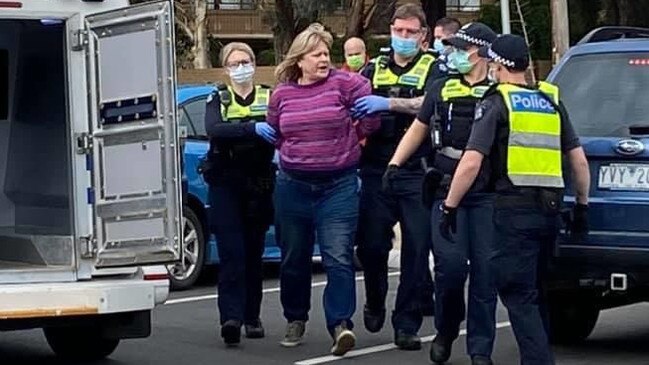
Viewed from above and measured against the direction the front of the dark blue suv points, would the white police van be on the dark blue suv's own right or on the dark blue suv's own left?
on the dark blue suv's own left

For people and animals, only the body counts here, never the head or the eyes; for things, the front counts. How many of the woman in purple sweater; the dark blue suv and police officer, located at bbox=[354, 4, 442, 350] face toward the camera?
2

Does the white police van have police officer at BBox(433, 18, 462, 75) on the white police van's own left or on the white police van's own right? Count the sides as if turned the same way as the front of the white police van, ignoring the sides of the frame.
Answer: on the white police van's own right

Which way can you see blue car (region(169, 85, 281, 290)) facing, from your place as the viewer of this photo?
facing away from the viewer and to the left of the viewer

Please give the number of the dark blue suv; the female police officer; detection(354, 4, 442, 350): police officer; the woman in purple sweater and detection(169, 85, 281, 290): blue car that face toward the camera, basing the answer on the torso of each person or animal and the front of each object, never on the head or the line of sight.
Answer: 3

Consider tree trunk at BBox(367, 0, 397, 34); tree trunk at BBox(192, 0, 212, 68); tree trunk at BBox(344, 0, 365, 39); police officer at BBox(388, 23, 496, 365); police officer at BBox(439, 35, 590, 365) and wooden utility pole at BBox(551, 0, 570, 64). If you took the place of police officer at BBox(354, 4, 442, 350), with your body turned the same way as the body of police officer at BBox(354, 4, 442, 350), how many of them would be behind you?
4

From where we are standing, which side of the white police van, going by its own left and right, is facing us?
back

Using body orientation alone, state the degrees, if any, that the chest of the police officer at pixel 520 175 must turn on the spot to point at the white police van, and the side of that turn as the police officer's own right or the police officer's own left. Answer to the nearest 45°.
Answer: approximately 45° to the police officer's own left

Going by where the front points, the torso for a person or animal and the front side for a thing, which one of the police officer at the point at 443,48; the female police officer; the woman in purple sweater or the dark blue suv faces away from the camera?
the dark blue suv

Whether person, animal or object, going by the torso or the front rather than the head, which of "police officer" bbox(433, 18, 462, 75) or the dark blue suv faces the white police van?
the police officer

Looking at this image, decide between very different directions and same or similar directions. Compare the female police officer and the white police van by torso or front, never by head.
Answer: very different directions

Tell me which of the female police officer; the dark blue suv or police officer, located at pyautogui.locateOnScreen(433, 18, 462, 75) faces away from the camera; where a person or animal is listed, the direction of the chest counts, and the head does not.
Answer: the dark blue suv

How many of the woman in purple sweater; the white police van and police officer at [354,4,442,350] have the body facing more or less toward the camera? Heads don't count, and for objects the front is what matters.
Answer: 2

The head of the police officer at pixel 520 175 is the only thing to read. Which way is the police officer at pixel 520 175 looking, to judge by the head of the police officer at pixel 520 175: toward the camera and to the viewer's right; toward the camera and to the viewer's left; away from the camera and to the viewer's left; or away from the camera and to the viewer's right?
away from the camera and to the viewer's left
